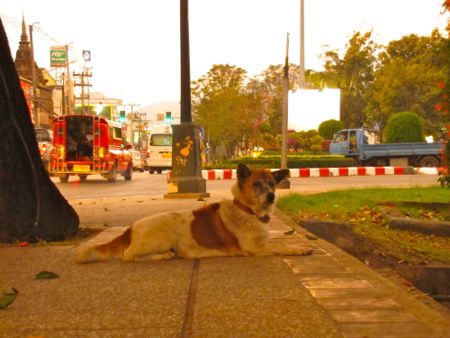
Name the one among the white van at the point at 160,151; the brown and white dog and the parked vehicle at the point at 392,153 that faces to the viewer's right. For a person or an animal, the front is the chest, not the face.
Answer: the brown and white dog

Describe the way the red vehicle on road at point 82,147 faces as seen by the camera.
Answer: facing away from the viewer and to the right of the viewer

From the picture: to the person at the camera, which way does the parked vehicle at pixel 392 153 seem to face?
facing to the left of the viewer

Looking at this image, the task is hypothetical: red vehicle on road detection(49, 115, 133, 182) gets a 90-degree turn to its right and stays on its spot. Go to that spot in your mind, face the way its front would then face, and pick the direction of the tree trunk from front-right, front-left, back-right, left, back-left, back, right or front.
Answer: front-right

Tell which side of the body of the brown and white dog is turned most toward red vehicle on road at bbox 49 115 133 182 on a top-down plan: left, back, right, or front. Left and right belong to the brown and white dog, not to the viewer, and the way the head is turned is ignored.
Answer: left

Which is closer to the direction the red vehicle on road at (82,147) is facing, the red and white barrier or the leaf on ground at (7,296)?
the red and white barrier

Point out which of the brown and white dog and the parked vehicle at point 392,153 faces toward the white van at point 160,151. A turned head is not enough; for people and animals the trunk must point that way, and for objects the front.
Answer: the parked vehicle at point 392,153

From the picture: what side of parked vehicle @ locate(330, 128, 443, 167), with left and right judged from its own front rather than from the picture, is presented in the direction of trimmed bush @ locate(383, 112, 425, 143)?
right

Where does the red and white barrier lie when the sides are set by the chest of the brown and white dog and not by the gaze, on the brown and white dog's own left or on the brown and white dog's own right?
on the brown and white dog's own left

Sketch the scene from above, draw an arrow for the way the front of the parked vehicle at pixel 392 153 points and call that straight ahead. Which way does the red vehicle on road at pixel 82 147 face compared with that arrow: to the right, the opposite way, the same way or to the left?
to the right

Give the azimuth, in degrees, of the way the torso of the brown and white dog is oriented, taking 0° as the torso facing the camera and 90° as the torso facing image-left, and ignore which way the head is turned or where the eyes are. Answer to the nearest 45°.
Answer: approximately 270°

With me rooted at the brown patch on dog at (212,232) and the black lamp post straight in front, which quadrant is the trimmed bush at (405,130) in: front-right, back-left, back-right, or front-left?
front-right
